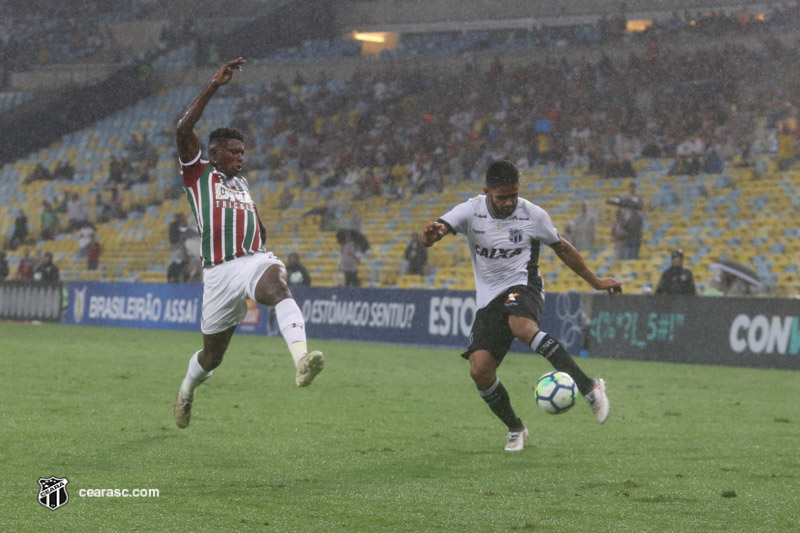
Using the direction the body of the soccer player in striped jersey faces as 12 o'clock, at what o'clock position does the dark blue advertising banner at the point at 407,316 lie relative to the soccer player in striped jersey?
The dark blue advertising banner is roughly at 8 o'clock from the soccer player in striped jersey.

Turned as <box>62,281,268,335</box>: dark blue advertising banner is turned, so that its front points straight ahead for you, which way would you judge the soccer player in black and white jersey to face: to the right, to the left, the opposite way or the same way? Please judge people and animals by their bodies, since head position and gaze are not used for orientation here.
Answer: the same way

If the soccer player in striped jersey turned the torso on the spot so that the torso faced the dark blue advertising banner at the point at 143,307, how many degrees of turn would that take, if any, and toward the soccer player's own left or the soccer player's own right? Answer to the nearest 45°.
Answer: approximately 135° to the soccer player's own left

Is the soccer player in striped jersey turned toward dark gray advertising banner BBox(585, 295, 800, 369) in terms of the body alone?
no

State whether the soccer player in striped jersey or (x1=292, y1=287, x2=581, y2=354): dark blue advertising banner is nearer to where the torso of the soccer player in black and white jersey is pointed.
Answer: the soccer player in striped jersey

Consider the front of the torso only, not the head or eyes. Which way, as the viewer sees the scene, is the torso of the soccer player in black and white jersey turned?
toward the camera

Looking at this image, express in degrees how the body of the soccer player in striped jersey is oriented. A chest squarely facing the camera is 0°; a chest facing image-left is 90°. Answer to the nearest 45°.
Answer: approximately 315°

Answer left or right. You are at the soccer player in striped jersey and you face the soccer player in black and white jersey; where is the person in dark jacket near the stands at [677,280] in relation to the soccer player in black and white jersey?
left

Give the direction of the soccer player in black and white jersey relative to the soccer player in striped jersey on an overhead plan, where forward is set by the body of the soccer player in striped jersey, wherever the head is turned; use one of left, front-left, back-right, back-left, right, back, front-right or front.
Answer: front-left

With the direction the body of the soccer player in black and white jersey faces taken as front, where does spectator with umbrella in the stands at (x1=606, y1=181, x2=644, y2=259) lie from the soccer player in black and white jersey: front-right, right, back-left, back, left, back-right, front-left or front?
back

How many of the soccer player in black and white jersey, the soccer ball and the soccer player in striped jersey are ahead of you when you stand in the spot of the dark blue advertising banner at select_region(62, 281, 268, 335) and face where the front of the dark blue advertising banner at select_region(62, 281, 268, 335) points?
3

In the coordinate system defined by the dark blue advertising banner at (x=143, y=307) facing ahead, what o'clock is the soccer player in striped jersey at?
The soccer player in striped jersey is roughly at 12 o'clock from the dark blue advertising banner.
